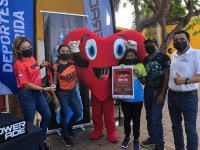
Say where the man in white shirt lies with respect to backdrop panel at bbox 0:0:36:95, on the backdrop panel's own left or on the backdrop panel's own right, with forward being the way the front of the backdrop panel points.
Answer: on the backdrop panel's own left

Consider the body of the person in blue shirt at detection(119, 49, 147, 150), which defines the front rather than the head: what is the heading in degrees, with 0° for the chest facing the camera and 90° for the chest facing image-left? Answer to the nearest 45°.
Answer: approximately 0°

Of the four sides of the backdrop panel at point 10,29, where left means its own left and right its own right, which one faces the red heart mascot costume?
left

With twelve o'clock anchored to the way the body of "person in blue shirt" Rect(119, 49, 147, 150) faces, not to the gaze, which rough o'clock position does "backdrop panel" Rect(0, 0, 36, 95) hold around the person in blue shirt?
The backdrop panel is roughly at 3 o'clock from the person in blue shirt.

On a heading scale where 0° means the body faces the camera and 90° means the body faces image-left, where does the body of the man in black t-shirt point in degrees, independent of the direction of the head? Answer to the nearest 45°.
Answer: approximately 45°
